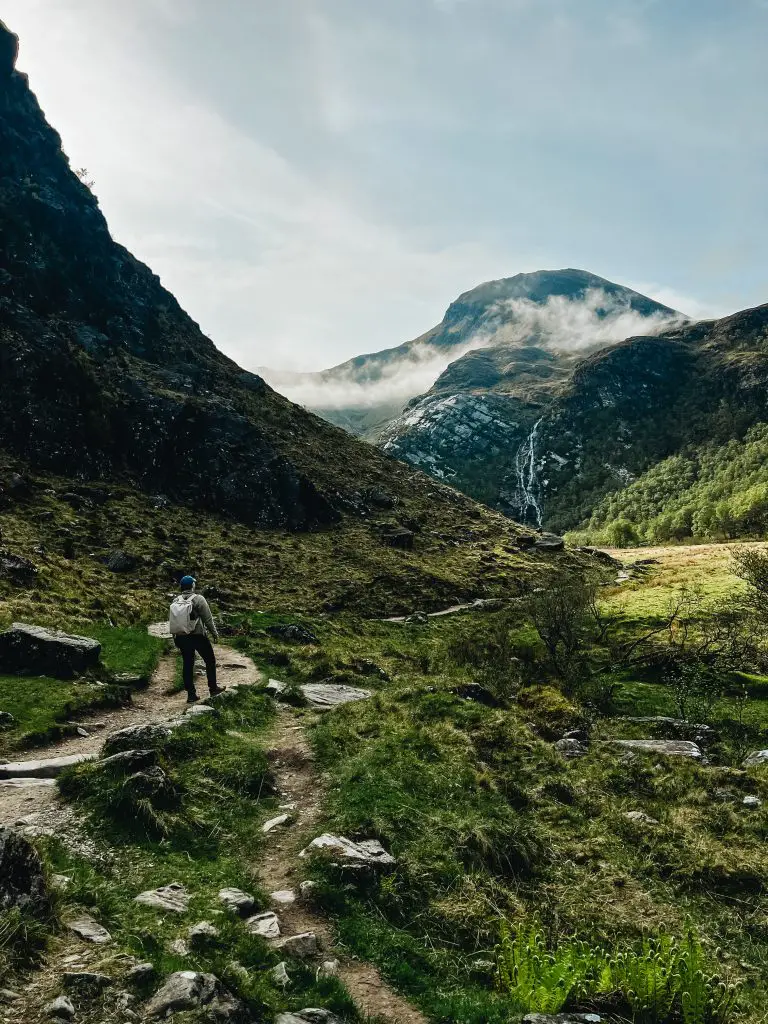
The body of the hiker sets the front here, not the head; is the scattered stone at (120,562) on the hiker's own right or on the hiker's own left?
on the hiker's own left

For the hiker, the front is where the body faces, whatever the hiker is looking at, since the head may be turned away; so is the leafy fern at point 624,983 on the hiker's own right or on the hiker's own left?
on the hiker's own right

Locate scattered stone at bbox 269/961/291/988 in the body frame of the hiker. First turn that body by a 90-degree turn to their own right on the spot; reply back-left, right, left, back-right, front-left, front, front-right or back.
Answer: front-right

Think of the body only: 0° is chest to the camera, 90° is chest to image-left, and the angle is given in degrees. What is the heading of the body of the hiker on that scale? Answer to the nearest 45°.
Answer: approximately 225°

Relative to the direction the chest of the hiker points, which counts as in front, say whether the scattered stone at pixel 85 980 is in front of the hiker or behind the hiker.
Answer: behind

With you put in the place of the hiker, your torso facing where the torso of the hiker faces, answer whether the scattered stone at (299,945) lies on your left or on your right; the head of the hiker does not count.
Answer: on your right

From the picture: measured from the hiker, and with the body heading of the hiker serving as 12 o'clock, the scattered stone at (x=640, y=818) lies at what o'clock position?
The scattered stone is roughly at 3 o'clock from the hiker.

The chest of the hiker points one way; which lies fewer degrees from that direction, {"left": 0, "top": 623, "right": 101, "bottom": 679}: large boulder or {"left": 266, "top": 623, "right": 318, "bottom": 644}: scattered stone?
the scattered stone

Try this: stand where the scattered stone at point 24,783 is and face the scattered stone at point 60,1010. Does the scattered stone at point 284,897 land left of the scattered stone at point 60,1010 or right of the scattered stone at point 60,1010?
left

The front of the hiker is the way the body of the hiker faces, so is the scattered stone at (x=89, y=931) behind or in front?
behind

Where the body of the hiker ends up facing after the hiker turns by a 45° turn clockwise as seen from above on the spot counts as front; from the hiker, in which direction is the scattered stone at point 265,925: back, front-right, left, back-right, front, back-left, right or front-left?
right

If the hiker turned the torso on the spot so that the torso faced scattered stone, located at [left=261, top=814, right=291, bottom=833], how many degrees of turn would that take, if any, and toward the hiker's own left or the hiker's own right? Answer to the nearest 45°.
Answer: approximately 135° to the hiker's own right

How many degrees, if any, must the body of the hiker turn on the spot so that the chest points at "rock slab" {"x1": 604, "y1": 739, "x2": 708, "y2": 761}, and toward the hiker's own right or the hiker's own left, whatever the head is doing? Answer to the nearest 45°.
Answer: approximately 45° to the hiker's own right

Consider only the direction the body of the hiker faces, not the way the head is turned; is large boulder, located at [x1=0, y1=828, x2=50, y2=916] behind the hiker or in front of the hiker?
behind
